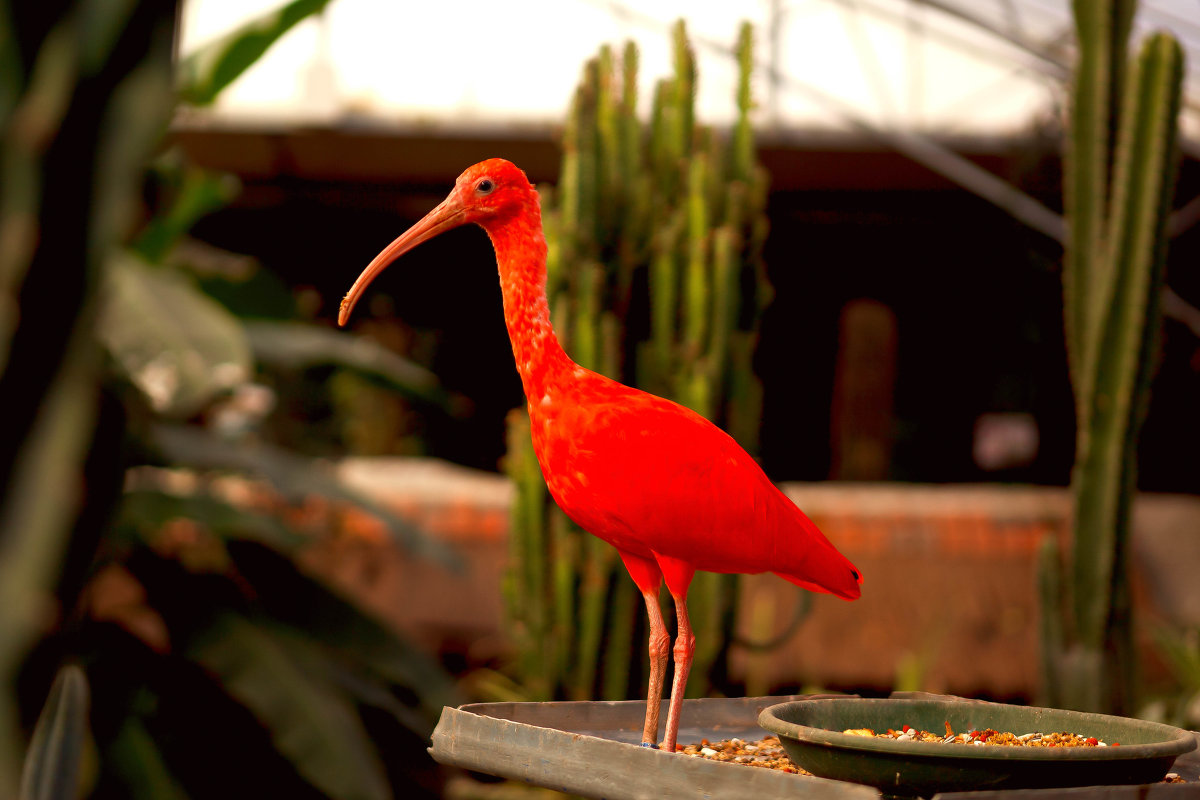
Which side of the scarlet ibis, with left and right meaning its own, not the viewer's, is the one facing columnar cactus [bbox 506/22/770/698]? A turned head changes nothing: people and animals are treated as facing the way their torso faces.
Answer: right

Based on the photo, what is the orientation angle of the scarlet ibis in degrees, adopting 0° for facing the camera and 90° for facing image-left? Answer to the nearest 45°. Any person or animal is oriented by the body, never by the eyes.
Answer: approximately 90°

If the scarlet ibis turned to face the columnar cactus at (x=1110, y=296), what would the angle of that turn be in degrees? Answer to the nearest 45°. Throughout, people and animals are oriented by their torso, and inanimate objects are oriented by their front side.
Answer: approximately 135° to its right
